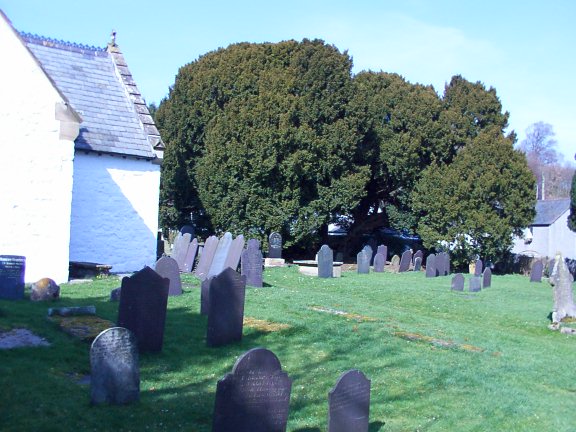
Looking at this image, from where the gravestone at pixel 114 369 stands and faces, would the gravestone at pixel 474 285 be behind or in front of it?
behind

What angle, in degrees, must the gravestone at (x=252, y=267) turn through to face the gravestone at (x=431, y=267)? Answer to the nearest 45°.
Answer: approximately 135° to its left

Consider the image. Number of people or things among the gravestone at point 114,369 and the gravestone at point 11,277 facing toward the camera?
2

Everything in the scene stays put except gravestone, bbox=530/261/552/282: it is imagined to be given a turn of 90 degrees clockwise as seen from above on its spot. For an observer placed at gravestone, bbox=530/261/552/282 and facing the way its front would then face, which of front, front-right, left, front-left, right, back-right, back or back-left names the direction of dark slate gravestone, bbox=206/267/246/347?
left

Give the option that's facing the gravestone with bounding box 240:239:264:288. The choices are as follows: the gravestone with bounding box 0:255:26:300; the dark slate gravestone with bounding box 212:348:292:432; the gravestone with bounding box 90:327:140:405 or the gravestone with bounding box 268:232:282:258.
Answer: the gravestone with bounding box 268:232:282:258

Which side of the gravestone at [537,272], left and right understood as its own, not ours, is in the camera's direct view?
front

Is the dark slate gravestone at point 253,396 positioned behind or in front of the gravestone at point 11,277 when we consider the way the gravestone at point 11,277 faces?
in front

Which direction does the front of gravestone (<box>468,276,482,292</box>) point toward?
toward the camera

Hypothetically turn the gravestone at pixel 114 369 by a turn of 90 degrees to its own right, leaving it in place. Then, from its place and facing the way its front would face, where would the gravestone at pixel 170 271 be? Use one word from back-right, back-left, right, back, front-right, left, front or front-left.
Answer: right

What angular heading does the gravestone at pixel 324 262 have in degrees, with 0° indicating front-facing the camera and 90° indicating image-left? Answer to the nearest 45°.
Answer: approximately 0°

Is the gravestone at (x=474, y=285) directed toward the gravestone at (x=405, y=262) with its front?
no

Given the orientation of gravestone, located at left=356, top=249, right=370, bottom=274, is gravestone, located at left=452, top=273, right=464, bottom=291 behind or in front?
in front

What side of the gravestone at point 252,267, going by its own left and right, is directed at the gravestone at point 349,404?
front

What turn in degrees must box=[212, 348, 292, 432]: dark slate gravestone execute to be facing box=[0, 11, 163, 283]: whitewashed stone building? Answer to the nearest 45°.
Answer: approximately 180°

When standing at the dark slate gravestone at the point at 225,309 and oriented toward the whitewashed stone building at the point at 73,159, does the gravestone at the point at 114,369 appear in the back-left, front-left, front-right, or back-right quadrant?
back-left

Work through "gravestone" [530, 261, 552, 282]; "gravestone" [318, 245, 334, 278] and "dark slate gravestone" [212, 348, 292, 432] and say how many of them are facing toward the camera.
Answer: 3

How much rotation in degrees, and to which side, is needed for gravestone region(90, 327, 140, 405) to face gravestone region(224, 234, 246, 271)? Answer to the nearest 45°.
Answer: approximately 180°

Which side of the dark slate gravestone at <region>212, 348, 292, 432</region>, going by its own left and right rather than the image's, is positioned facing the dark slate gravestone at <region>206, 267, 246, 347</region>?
back

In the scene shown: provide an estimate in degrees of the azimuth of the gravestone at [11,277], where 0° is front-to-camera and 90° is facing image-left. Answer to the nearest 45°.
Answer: approximately 0°

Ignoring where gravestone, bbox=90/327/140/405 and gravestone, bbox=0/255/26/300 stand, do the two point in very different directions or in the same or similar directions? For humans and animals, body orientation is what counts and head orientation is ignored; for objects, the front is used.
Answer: same or similar directions

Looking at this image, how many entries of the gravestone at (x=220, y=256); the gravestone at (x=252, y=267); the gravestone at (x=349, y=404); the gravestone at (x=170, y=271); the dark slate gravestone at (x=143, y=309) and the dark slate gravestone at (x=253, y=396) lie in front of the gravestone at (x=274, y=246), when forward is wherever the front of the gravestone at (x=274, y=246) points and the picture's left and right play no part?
6

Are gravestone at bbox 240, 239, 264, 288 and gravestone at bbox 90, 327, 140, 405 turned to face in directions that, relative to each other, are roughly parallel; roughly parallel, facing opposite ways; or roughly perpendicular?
roughly parallel

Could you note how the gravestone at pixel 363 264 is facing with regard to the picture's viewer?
facing the viewer

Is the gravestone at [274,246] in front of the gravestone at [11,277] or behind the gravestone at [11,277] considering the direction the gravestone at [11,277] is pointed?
behind
